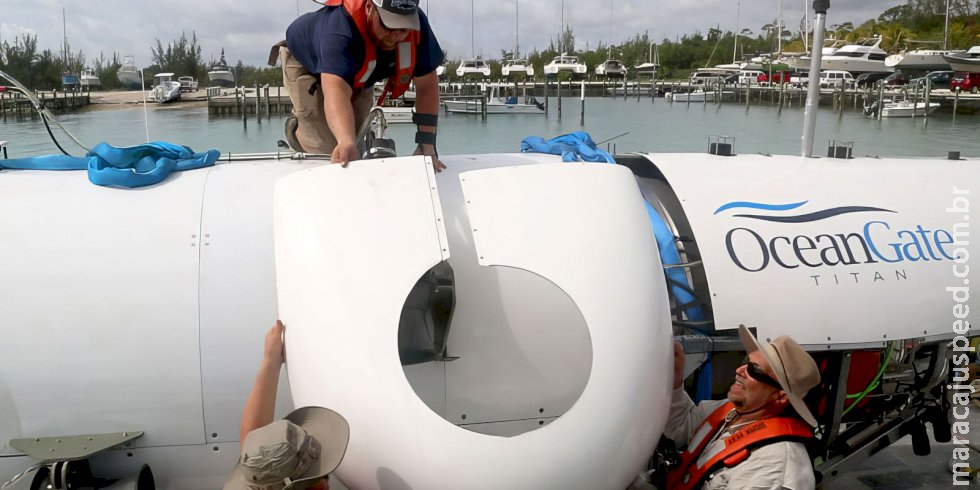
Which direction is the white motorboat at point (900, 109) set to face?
to the viewer's right

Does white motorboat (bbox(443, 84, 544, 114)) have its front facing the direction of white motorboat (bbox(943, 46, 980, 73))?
no

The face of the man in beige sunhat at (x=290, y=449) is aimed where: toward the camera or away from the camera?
away from the camera

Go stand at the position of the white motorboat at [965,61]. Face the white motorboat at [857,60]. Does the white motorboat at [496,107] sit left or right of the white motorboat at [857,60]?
left

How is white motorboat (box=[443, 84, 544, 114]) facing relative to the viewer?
to the viewer's left

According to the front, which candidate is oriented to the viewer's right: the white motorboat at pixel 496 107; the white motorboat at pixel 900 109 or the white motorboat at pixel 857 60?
the white motorboat at pixel 900 109

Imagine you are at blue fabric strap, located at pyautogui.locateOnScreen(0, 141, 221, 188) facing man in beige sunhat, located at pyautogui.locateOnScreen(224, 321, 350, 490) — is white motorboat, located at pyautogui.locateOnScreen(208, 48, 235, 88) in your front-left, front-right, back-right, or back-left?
back-left

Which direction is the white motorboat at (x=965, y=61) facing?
to the viewer's left

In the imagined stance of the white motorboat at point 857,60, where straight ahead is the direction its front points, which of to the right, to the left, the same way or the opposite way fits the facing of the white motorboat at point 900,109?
the opposite way

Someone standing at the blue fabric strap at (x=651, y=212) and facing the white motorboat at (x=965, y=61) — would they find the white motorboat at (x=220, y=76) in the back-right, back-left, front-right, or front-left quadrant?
front-left

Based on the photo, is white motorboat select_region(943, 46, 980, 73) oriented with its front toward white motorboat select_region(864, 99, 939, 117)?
no

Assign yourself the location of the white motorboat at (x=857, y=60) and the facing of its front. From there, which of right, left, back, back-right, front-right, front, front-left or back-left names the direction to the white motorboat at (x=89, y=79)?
front-left

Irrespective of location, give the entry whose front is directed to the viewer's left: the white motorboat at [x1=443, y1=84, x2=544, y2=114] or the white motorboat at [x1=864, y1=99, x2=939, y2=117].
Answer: the white motorboat at [x1=443, y1=84, x2=544, y2=114]

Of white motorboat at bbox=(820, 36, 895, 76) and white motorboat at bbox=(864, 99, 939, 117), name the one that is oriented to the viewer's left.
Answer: white motorboat at bbox=(820, 36, 895, 76)

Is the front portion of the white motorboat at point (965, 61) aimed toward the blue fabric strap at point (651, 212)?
no

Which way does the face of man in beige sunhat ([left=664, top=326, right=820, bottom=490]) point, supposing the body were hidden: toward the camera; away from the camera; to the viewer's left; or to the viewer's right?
to the viewer's left

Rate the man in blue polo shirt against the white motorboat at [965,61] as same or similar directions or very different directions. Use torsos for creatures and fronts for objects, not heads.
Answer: very different directions
